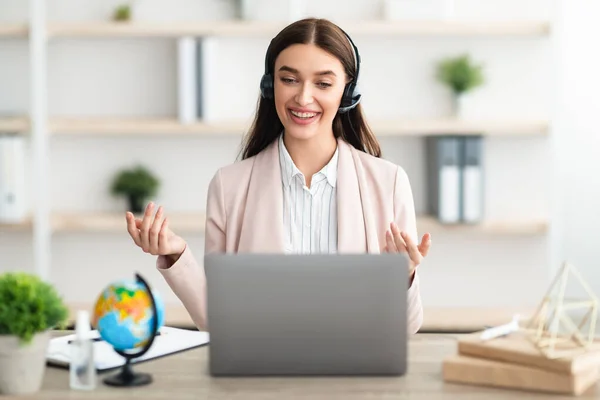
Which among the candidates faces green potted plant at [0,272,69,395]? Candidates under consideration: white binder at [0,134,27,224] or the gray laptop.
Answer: the white binder

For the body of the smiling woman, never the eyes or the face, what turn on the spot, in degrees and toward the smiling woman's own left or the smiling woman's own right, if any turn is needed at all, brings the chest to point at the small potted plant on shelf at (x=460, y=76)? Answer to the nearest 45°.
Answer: approximately 135° to the smiling woman's own left

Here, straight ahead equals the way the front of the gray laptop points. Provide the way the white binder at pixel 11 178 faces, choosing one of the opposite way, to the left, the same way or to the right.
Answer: the opposite way

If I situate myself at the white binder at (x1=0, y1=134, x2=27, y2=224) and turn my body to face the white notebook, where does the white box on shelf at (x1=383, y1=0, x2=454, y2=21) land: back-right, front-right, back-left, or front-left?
front-left

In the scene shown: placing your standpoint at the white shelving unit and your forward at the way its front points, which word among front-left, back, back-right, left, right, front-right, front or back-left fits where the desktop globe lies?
front

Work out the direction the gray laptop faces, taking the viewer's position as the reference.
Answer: facing away from the viewer

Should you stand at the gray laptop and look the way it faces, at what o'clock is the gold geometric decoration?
The gold geometric decoration is roughly at 3 o'clock from the gray laptop.

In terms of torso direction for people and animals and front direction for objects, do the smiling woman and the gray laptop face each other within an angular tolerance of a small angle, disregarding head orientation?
yes

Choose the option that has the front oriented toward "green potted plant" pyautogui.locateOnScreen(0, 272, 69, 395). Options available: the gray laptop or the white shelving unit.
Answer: the white shelving unit

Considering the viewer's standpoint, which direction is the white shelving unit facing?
facing the viewer

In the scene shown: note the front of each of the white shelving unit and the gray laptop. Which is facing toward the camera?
the white shelving unit

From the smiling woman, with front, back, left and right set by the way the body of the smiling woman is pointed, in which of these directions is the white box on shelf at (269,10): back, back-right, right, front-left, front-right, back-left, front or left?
back

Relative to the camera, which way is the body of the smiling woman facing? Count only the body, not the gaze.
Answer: toward the camera

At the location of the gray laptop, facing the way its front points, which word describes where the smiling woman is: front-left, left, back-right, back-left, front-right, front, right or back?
front

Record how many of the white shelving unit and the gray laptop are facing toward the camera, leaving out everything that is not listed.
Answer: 1
